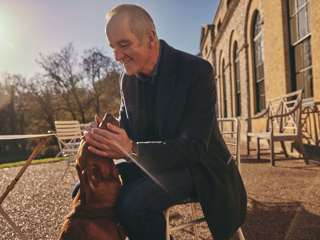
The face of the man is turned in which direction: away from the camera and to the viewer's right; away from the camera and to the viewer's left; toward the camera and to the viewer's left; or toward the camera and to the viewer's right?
toward the camera and to the viewer's left

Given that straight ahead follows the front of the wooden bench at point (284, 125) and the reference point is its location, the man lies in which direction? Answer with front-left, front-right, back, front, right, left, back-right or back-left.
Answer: front-left

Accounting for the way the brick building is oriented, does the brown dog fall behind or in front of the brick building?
in front

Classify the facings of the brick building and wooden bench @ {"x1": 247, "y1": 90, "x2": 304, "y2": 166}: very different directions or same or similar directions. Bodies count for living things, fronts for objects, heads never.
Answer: same or similar directions

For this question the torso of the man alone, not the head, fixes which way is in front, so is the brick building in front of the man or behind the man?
behind

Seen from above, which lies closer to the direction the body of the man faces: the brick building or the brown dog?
the brown dog

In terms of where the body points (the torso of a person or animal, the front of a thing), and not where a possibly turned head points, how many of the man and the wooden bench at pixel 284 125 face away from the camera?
0

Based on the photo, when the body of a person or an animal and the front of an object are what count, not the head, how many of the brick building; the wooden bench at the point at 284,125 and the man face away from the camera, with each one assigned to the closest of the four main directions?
0

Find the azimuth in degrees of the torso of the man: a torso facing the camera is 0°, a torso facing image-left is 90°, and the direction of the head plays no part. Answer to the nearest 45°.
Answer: approximately 45°

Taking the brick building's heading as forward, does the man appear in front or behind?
in front

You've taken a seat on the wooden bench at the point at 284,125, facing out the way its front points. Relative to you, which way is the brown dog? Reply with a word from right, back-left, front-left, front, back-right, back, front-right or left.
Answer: front-left

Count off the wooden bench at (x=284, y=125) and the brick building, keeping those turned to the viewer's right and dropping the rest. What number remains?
0
